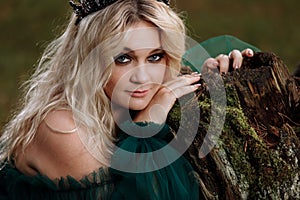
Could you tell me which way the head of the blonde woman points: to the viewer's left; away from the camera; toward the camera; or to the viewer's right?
toward the camera

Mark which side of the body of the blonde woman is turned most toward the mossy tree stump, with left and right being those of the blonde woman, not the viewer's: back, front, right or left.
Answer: front

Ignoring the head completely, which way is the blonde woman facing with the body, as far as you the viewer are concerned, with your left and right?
facing the viewer and to the right of the viewer
